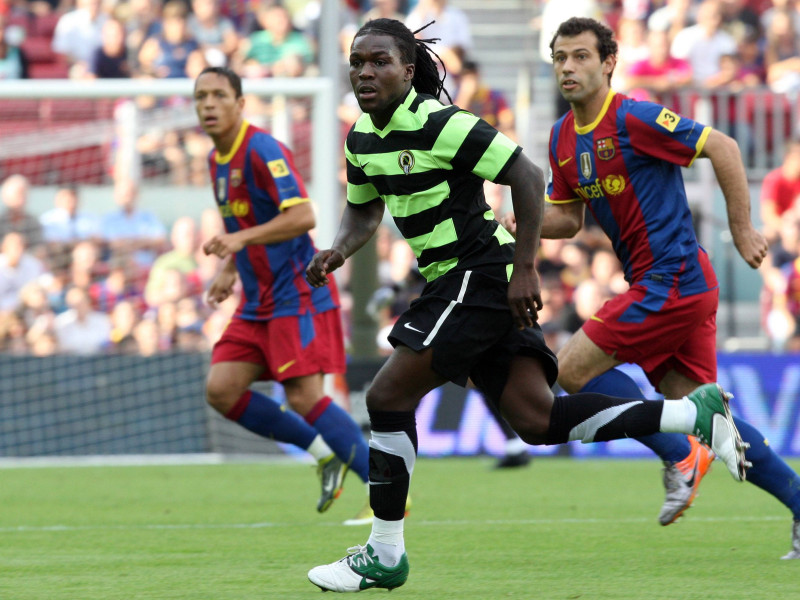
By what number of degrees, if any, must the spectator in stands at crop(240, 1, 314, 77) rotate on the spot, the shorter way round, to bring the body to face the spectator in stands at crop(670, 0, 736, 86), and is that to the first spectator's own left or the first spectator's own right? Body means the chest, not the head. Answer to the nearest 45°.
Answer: approximately 90° to the first spectator's own left

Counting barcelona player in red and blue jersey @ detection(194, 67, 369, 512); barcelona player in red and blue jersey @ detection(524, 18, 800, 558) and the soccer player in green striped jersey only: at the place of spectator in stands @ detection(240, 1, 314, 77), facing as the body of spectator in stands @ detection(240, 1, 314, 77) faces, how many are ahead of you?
3

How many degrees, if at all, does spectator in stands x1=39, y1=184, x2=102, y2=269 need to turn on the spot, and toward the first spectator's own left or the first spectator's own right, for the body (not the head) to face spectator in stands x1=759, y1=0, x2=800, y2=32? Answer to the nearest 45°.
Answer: approximately 90° to the first spectator's own left

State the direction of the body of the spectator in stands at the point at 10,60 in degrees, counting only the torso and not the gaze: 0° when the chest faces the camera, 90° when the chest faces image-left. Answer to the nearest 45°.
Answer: approximately 0°

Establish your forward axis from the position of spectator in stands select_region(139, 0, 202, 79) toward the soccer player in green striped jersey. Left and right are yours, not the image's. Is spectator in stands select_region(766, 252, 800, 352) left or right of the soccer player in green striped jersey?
left
